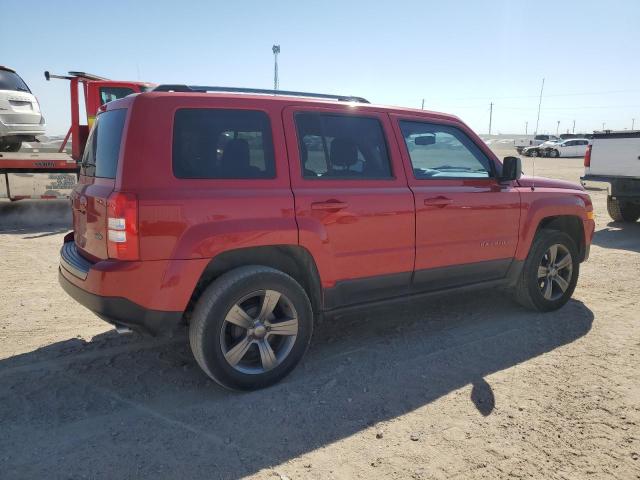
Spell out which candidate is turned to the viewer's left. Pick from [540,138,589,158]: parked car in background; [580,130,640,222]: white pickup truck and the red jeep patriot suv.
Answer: the parked car in background

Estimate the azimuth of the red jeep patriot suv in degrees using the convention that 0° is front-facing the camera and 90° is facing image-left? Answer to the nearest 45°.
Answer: approximately 225°

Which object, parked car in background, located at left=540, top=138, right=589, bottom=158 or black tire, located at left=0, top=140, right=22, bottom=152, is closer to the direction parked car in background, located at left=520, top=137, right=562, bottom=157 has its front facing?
the black tire

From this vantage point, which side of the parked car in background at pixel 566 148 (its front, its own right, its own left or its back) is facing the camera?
left

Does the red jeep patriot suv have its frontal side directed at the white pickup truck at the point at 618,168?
yes

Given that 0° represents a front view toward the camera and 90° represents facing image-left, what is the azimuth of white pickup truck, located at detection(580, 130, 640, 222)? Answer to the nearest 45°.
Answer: approximately 180°

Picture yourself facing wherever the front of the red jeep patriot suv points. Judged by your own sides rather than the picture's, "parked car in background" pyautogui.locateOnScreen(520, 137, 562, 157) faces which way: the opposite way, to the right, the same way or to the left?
the opposite way

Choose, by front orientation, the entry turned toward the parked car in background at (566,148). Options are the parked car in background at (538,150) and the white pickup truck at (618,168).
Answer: the white pickup truck

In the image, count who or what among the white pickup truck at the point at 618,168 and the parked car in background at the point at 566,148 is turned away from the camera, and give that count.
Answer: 1

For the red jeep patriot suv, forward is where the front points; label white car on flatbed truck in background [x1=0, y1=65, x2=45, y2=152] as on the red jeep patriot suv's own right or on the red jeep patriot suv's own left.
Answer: on the red jeep patriot suv's own left

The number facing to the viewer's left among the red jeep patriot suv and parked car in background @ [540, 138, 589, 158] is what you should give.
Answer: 1

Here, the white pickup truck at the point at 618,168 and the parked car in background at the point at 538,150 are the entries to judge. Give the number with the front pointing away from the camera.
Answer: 1

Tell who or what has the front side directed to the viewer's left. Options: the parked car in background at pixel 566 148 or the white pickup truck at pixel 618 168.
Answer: the parked car in background
